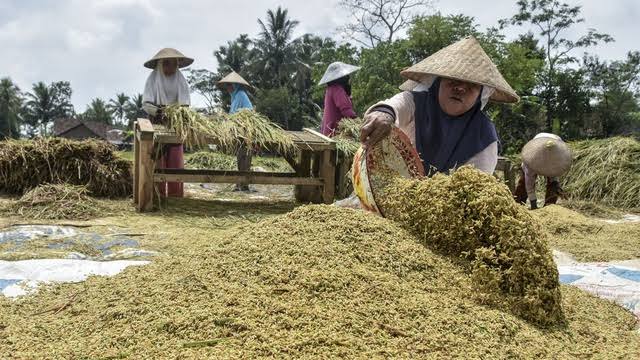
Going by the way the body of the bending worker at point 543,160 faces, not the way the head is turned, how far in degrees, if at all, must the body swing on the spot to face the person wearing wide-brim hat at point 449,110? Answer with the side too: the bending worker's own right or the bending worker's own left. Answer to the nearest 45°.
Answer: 0° — they already face them

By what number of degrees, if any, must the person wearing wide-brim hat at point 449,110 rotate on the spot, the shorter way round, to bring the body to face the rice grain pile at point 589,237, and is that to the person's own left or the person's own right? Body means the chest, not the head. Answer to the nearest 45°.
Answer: approximately 135° to the person's own left

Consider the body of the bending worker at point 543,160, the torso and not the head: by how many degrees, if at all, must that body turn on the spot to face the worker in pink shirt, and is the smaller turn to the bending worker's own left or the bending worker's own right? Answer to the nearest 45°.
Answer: approximately 90° to the bending worker's own right

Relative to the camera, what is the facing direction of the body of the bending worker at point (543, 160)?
toward the camera

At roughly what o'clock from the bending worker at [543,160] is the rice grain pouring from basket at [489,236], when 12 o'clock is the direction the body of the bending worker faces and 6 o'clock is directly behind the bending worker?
The rice grain pouring from basket is roughly at 12 o'clock from the bending worker.

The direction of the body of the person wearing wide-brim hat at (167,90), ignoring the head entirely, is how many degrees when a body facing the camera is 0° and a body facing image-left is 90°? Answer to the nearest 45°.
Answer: approximately 0°

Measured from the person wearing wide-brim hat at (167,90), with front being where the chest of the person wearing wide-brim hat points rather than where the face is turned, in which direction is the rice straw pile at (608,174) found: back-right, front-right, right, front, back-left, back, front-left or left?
left

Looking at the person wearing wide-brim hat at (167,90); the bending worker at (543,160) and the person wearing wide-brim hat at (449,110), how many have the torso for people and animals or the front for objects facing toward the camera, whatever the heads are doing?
3

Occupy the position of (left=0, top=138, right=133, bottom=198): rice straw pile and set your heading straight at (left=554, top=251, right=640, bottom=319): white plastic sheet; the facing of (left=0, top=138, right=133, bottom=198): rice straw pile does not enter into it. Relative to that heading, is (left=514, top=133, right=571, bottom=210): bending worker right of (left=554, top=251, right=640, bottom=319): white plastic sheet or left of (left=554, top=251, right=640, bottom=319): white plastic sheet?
left

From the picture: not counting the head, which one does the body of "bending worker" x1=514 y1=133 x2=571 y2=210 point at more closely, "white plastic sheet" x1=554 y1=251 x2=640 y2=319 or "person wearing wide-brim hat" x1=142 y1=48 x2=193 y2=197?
the white plastic sheet

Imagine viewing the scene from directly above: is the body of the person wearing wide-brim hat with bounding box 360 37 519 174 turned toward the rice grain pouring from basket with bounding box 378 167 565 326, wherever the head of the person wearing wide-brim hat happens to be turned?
yes

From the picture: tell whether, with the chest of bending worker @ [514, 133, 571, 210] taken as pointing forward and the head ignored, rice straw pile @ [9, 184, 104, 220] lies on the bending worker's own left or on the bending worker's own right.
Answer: on the bending worker's own right

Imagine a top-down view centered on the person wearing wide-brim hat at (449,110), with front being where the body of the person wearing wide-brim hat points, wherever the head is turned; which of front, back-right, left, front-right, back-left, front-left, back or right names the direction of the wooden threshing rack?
back-right
